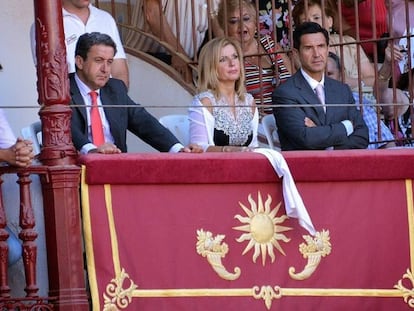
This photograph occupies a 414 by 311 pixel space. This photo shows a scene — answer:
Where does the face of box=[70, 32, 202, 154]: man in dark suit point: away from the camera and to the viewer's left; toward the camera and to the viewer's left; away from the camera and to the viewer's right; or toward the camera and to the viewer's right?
toward the camera and to the viewer's right

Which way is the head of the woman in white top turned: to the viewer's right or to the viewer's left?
to the viewer's right
